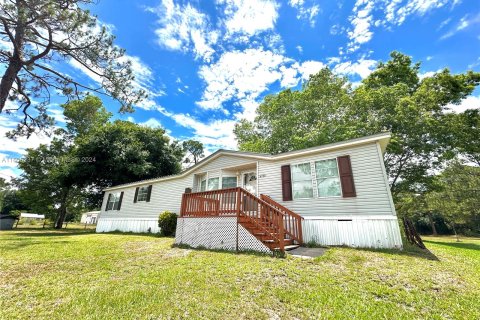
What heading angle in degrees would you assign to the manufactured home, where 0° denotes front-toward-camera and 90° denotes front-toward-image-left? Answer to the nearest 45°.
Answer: approximately 45°

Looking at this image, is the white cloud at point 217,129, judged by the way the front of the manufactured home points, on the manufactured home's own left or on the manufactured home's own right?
on the manufactured home's own right

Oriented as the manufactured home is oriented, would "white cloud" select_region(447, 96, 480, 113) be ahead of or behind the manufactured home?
behind

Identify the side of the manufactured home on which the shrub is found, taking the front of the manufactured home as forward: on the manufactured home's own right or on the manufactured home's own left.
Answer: on the manufactured home's own right
